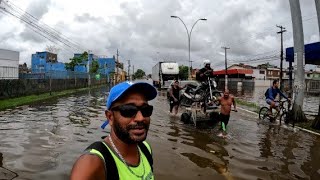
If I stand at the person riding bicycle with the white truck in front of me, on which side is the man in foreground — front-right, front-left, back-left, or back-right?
back-left

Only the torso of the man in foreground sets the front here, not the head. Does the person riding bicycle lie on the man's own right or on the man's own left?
on the man's own left

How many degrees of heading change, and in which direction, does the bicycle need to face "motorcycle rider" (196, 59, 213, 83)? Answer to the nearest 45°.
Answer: approximately 90° to its right

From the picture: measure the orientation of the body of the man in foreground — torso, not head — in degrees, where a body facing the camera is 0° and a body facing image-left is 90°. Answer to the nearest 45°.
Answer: approximately 315°

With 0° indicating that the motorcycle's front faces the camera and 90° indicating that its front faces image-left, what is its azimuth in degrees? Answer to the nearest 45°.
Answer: approximately 315°
